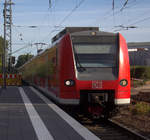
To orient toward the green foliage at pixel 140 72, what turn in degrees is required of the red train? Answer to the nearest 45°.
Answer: approximately 135° to its left

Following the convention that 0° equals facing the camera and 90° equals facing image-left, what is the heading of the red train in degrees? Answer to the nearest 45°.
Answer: approximately 315°
